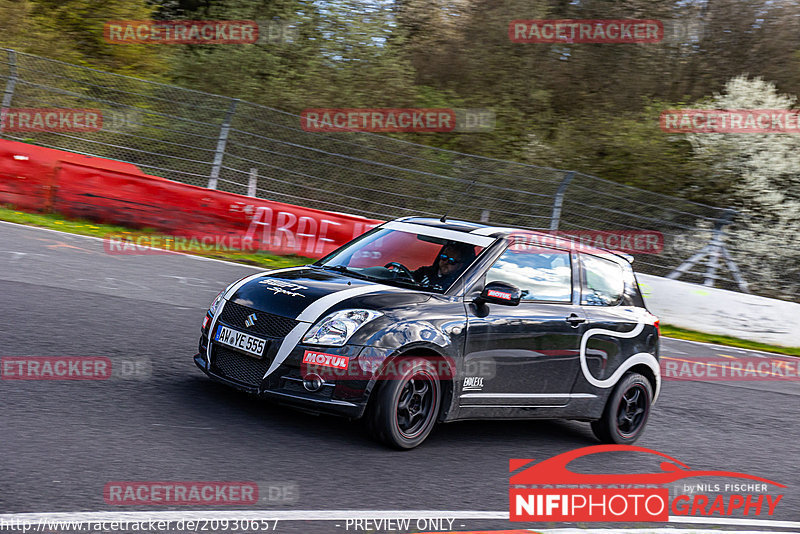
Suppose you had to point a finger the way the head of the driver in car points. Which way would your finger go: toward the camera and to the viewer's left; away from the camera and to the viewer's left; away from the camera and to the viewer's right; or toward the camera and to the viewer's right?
toward the camera and to the viewer's left

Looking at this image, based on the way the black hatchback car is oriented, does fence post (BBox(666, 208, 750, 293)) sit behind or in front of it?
behind

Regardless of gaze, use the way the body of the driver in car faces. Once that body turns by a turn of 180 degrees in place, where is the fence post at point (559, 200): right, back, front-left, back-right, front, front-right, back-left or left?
front-left

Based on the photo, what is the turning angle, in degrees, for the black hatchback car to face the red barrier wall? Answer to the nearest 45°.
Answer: approximately 90° to its right

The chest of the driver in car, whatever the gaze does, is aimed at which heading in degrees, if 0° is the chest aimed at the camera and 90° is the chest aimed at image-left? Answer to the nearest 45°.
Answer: approximately 45°

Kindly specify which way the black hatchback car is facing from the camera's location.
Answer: facing the viewer and to the left of the viewer

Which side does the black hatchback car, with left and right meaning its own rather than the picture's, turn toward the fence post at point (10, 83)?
right

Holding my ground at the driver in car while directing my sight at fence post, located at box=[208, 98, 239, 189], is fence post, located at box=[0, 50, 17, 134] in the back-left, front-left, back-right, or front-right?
front-left

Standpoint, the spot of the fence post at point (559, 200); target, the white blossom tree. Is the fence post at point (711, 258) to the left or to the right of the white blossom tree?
right
